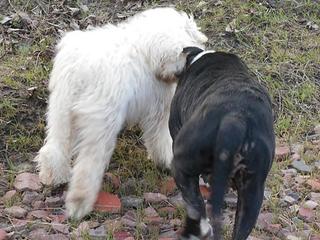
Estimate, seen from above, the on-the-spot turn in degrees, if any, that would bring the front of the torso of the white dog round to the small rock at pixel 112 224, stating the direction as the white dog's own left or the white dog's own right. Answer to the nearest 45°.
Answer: approximately 135° to the white dog's own right

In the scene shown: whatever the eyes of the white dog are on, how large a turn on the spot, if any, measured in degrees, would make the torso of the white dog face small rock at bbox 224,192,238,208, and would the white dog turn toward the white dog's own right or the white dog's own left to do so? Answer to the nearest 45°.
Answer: approximately 45° to the white dog's own right

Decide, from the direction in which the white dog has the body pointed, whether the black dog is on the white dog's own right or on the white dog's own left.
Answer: on the white dog's own right

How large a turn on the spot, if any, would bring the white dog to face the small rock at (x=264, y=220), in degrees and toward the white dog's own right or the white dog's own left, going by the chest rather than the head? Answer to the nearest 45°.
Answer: approximately 90° to the white dog's own right

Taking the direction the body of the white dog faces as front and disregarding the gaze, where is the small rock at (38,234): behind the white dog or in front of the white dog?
behind

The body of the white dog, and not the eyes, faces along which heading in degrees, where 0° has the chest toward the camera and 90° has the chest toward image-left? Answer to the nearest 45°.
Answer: approximately 225°

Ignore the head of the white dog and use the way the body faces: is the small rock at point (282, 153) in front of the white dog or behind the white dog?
in front

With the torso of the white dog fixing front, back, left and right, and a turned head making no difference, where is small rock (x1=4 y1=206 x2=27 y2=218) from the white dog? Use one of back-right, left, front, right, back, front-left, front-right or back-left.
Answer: back

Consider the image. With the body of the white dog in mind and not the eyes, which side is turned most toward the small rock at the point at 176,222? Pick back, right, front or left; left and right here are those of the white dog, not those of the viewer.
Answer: right

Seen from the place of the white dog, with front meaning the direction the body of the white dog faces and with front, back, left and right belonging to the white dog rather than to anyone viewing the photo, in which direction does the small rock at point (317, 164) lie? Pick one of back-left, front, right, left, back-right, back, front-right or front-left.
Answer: front-right

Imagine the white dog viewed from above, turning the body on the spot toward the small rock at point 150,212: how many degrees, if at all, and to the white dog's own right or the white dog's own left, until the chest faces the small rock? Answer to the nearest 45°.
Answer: approximately 90° to the white dog's own right
